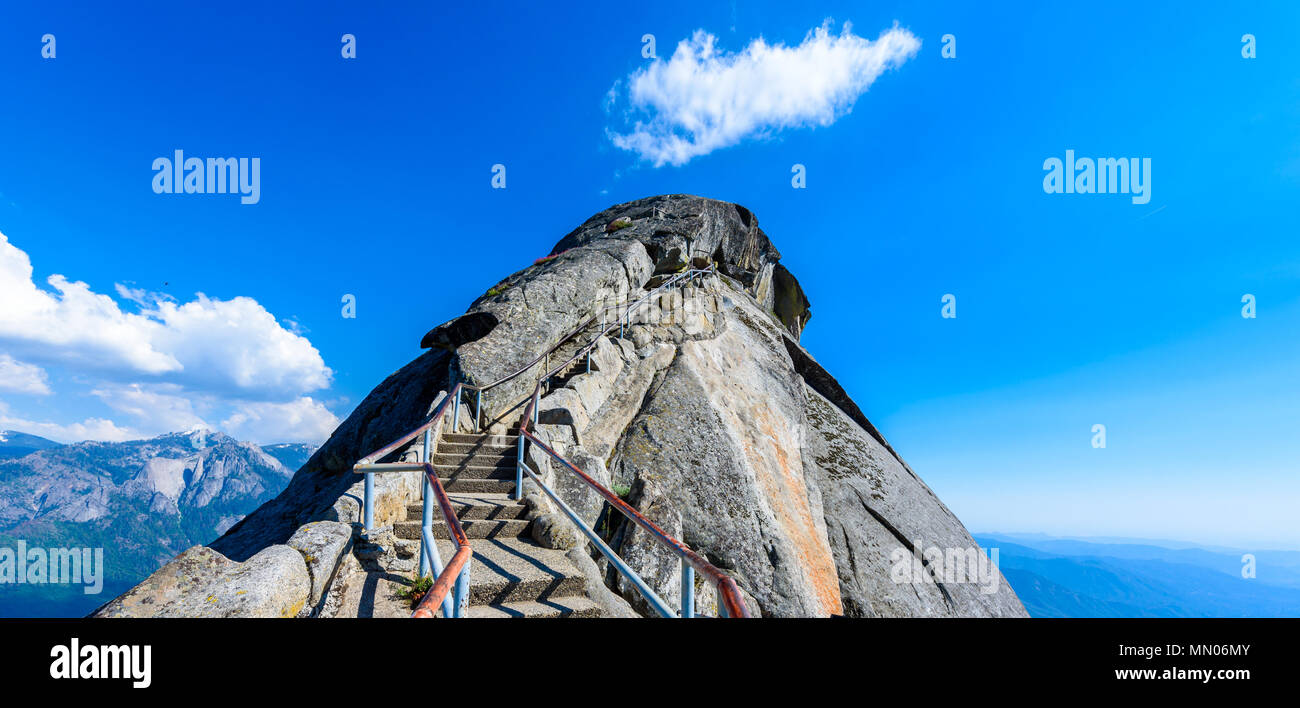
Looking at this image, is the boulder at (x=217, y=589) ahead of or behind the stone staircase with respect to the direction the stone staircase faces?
ahead

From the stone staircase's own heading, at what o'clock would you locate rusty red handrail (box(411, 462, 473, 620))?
The rusty red handrail is roughly at 12 o'clock from the stone staircase.
